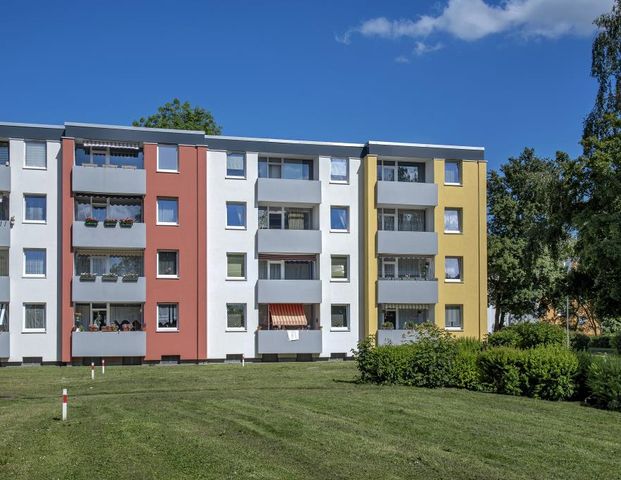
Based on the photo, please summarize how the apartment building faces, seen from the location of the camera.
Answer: facing the viewer

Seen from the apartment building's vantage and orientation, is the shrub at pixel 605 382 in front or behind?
in front
